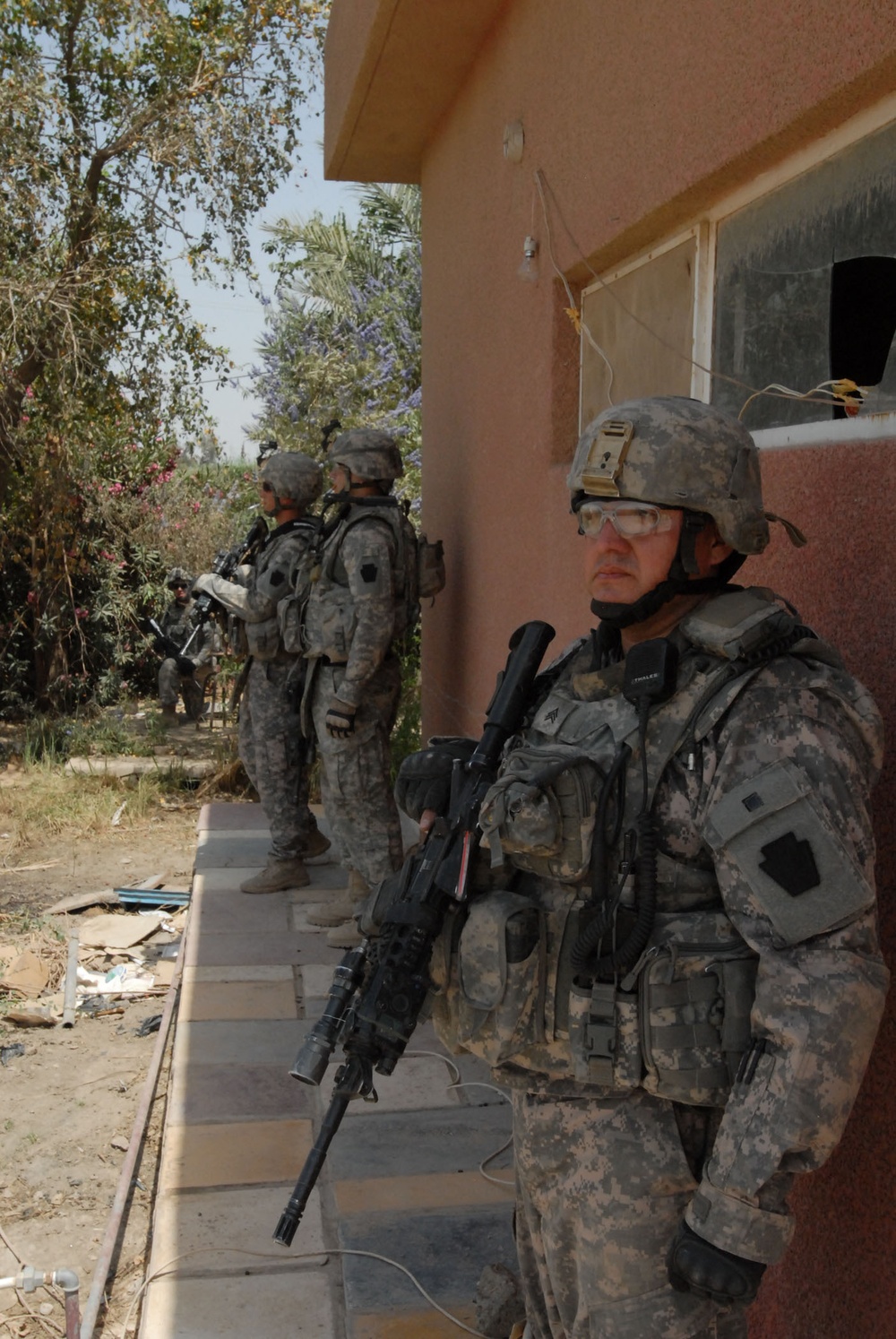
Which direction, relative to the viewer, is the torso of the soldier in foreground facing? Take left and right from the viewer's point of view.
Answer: facing the viewer and to the left of the viewer

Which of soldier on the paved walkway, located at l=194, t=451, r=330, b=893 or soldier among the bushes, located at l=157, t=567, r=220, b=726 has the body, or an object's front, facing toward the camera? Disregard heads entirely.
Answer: soldier among the bushes, located at l=157, t=567, r=220, b=726

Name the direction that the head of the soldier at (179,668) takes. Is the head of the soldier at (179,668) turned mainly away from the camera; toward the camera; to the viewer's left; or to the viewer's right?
toward the camera

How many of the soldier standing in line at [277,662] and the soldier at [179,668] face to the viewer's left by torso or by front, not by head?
1

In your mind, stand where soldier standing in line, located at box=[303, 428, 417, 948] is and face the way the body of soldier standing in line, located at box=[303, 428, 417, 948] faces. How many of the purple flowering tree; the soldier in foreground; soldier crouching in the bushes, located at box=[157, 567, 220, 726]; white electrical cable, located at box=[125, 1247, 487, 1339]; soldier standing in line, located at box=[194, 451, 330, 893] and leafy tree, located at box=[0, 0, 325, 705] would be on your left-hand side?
2

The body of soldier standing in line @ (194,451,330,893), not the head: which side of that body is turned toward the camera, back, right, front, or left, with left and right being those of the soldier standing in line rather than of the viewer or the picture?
left

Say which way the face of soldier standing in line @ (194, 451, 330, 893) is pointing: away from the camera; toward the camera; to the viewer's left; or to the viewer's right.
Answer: to the viewer's left

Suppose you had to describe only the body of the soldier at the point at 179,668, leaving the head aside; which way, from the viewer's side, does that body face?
toward the camera

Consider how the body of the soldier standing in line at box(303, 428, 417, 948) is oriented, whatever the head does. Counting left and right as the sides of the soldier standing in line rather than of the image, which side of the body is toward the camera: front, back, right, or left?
left

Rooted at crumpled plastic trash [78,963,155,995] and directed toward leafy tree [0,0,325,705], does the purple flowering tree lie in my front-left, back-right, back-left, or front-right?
front-right

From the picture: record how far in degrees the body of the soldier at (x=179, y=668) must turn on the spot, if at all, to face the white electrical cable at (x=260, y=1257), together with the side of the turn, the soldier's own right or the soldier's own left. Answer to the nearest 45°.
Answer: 0° — they already face it

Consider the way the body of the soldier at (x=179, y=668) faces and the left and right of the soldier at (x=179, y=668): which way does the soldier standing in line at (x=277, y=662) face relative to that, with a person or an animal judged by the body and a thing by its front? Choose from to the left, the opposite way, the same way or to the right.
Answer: to the right

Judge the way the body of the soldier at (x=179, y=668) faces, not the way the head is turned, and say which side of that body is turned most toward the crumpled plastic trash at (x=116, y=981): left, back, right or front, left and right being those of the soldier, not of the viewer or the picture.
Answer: front

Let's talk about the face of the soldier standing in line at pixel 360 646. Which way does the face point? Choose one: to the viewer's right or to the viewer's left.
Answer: to the viewer's left

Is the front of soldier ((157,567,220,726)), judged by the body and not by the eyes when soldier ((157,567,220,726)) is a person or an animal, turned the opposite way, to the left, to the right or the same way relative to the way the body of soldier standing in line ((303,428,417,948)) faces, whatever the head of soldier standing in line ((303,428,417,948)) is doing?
to the left

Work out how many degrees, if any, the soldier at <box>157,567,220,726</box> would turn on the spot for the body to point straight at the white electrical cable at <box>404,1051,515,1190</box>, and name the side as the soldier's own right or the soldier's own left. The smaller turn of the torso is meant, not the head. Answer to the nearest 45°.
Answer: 0° — they already face it

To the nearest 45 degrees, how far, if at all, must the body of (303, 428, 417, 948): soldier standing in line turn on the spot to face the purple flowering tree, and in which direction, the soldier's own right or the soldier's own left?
approximately 90° to the soldier's own right
